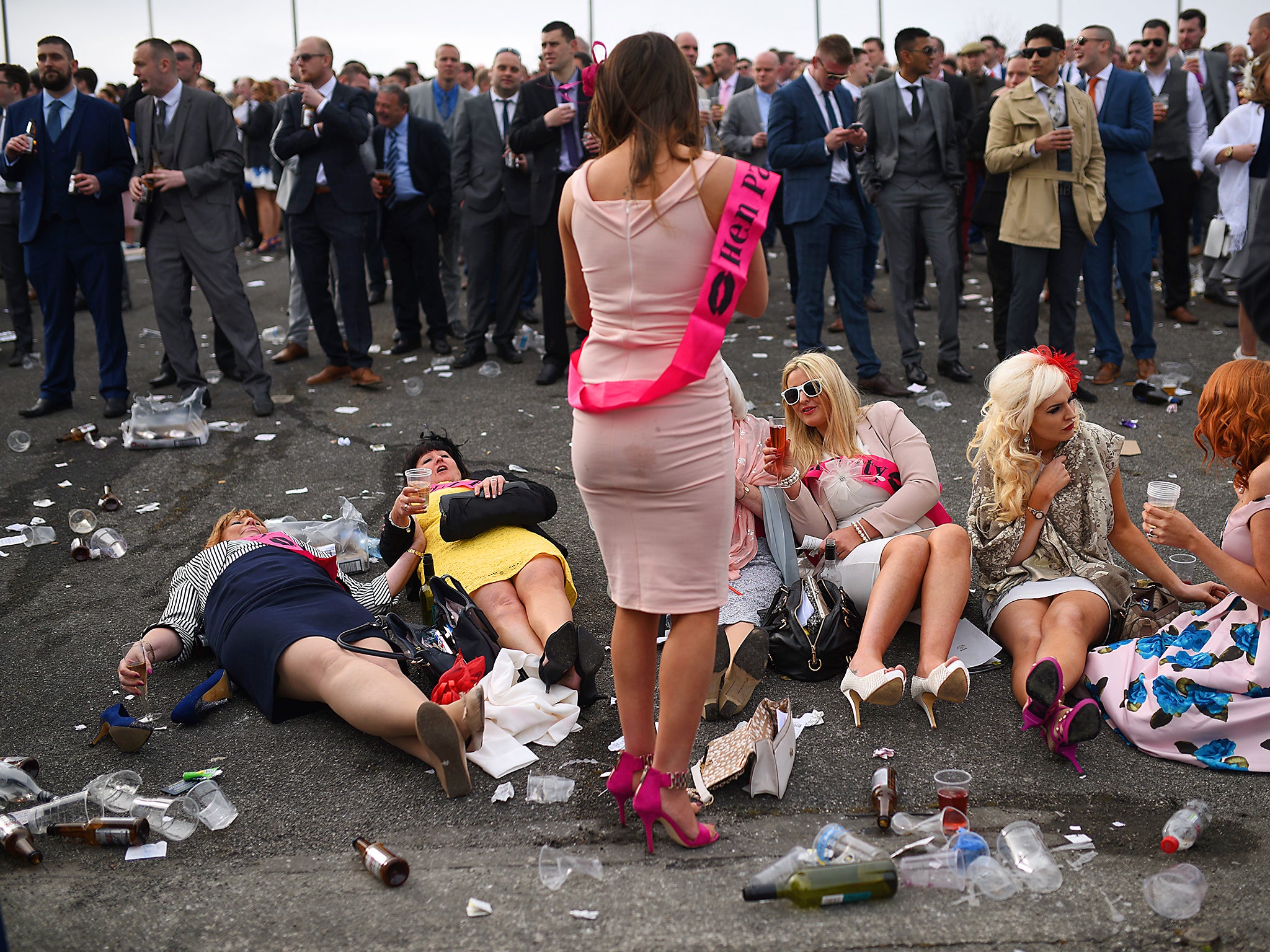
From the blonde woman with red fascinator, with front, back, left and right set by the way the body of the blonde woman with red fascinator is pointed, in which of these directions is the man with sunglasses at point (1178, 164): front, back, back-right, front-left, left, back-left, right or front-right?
back

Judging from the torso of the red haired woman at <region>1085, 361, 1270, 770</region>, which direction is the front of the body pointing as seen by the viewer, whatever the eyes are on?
to the viewer's left

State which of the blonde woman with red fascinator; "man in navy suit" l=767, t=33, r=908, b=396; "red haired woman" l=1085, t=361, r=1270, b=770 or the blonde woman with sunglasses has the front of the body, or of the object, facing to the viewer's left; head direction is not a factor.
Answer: the red haired woman

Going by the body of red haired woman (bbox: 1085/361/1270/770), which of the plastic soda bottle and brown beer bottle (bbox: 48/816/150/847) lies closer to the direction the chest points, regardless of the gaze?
the brown beer bottle

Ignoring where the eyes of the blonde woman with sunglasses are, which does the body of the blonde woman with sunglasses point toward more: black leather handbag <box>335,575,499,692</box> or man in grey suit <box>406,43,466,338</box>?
the black leather handbag

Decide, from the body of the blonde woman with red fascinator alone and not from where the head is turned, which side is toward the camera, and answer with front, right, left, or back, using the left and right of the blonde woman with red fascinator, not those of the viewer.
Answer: front

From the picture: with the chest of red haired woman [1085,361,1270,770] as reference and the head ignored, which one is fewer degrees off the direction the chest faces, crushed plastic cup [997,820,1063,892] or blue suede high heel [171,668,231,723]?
the blue suede high heel

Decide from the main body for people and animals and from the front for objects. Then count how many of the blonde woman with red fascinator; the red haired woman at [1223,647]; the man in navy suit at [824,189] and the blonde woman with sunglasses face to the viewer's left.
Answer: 1
